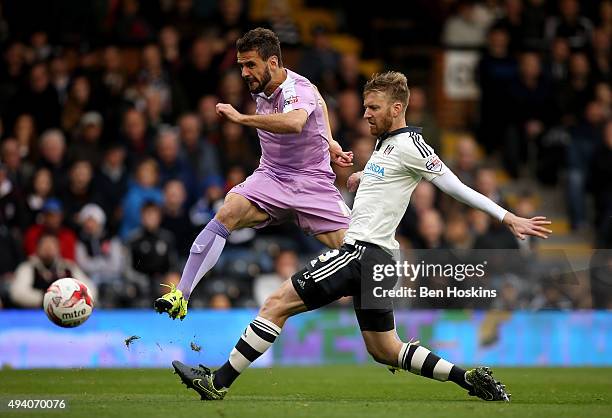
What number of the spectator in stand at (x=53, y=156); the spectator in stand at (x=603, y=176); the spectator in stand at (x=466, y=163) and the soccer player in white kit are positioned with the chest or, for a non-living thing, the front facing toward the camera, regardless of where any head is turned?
3

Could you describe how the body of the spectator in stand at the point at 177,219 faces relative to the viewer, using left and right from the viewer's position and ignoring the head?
facing the viewer

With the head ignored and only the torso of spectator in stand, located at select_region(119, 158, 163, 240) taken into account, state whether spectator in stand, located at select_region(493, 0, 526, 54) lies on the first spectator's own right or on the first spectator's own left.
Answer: on the first spectator's own left

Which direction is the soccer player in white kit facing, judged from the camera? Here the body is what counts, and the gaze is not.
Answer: to the viewer's left

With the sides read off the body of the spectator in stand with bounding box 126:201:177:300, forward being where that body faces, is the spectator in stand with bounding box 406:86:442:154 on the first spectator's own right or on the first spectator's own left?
on the first spectator's own left

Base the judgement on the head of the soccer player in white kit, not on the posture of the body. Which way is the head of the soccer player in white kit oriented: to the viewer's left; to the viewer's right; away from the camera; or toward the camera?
to the viewer's left

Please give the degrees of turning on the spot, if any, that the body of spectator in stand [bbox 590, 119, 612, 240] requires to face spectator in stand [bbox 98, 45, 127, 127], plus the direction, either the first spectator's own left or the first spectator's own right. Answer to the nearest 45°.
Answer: approximately 90° to the first spectator's own right

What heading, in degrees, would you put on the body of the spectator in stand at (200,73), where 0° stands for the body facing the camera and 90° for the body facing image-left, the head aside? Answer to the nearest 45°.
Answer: approximately 0°

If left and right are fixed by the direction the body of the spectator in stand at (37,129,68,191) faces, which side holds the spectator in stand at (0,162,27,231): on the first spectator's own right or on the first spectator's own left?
on the first spectator's own right

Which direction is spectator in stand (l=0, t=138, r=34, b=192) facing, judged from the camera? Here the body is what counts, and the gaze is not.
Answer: toward the camera

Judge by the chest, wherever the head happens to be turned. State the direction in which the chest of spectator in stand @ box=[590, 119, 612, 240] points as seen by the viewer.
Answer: toward the camera

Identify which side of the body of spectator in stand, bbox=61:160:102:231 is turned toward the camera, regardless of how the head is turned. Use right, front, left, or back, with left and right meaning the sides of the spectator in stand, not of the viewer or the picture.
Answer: front

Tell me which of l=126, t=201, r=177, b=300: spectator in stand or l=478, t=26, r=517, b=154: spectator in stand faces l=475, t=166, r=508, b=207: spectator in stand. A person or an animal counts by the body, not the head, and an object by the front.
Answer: l=478, t=26, r=517, b=154: spectator in stand
